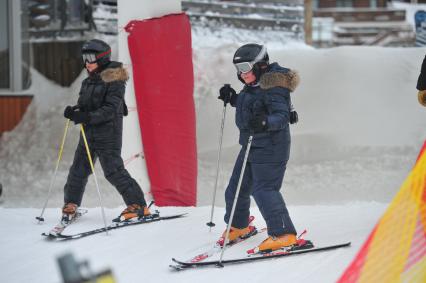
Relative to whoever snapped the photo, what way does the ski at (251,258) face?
facing to the left of the viewer

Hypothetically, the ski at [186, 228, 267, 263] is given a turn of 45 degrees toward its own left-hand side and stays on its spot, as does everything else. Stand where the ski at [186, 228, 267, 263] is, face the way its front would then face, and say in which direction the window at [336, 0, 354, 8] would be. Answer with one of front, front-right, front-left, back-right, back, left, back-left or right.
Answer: back

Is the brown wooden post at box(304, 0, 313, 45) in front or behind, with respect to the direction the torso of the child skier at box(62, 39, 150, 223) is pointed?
behind

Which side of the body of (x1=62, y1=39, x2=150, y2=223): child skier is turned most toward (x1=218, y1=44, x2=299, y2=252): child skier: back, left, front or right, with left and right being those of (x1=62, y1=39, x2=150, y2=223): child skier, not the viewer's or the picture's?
left

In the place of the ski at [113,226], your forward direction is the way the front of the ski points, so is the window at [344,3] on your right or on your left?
on your right

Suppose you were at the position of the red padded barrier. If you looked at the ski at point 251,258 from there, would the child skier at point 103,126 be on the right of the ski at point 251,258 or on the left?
right

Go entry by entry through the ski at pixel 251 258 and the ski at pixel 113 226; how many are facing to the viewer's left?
2

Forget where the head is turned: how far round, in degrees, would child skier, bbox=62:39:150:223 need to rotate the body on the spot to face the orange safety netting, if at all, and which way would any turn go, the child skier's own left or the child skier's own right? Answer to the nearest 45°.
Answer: approximately 90° to the child skier's own left
